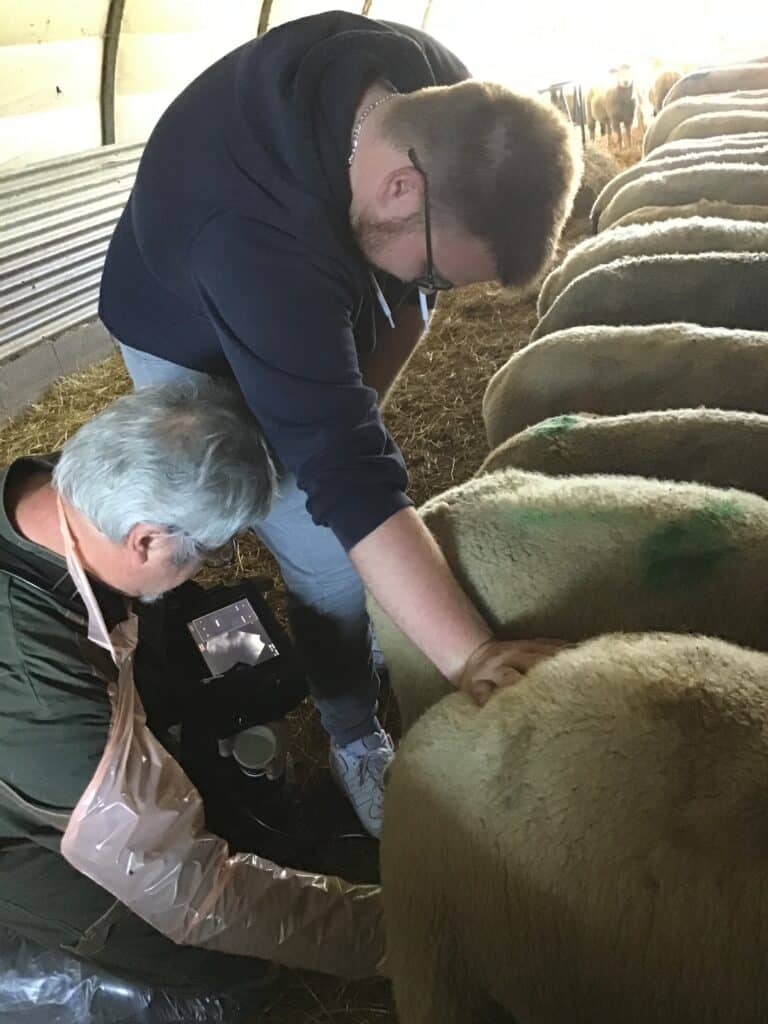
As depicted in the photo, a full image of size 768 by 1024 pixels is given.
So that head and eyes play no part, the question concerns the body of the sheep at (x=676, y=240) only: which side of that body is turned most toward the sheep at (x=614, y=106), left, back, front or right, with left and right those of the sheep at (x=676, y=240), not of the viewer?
left

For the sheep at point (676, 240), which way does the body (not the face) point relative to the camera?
to the viewer's right

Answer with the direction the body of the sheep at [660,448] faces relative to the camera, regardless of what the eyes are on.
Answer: to the viewer's right

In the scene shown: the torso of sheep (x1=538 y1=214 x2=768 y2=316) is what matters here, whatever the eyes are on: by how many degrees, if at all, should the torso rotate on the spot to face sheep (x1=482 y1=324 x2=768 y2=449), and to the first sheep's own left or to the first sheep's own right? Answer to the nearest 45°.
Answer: approximately 90° to the first sheep's own right

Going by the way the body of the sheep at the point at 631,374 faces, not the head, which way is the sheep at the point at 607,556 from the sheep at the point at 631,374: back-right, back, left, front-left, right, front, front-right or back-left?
right

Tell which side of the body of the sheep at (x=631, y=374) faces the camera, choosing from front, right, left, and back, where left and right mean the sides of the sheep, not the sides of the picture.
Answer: right

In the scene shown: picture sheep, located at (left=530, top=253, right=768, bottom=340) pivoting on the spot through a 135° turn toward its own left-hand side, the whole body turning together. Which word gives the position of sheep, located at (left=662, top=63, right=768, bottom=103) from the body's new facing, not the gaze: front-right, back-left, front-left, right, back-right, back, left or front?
front-right

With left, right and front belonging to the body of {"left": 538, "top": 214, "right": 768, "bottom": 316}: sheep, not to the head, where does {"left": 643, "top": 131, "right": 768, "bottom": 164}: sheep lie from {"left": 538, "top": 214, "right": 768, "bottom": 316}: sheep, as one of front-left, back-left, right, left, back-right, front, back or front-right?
left

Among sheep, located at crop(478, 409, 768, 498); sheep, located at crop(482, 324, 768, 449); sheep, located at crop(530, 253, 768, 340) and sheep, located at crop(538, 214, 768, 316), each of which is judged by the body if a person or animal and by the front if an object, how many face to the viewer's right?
4

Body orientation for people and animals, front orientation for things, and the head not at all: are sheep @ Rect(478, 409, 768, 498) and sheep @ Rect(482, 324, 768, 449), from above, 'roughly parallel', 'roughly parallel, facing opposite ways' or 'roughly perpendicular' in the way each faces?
roughly parallel

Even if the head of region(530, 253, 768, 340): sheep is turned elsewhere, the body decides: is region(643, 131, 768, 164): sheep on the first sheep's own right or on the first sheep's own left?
on the first sheep's own left

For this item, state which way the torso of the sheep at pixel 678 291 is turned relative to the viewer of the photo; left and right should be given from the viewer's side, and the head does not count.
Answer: facing to the right of the viewer

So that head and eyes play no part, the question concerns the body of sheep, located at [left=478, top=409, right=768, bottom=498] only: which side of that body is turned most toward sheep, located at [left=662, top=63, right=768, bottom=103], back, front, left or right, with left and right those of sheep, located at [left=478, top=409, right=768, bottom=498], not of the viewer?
left

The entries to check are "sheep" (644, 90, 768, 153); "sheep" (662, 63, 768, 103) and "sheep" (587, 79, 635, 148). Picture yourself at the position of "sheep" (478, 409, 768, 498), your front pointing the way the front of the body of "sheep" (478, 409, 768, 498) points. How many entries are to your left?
3

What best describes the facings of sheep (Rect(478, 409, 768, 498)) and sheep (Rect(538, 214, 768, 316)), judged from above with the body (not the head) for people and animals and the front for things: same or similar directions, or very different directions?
same or similar directions

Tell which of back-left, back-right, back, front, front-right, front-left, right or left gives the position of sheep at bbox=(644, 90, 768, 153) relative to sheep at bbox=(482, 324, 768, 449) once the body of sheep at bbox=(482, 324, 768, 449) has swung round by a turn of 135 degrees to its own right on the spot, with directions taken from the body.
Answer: back-right

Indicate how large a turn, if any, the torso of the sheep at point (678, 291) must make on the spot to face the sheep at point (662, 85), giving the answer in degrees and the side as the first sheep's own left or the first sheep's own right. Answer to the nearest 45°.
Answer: approximately 90° to the first sheep's own left

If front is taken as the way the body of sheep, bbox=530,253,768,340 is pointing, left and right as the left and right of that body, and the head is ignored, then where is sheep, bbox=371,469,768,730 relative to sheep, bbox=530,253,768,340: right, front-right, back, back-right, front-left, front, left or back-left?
right

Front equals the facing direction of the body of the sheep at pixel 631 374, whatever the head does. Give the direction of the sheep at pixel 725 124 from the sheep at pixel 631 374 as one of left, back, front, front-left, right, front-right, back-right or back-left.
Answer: left
